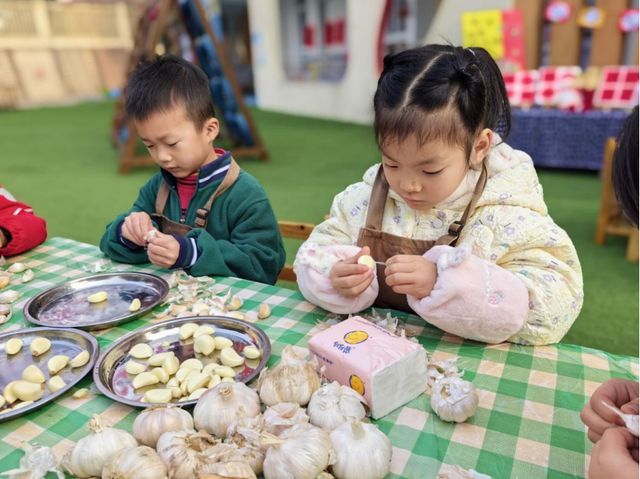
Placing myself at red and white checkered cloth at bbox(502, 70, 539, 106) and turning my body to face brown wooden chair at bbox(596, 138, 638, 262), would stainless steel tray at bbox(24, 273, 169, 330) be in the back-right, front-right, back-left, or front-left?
front-right

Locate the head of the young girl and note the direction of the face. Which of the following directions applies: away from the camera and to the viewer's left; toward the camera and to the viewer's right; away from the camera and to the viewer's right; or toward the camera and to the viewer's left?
toward the camera and to the viewer's left

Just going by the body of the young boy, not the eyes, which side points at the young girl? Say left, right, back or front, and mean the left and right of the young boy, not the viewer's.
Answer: left

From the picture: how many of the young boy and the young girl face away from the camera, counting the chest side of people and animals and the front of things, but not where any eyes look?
0

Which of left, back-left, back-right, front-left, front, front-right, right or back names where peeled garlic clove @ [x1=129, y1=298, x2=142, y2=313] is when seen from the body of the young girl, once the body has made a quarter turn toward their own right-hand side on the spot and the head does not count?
front-left

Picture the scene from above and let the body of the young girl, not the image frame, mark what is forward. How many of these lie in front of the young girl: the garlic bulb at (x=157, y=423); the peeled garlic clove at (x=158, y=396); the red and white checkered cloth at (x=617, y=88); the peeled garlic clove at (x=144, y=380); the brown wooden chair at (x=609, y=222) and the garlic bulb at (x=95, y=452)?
4

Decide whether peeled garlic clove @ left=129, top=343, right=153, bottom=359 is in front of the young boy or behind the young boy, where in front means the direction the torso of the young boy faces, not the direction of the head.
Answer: in front

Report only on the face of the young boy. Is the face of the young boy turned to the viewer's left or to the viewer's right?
to the viewer's left

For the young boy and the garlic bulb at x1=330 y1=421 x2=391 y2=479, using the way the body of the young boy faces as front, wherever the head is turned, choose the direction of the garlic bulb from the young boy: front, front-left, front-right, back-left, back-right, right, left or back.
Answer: front-left

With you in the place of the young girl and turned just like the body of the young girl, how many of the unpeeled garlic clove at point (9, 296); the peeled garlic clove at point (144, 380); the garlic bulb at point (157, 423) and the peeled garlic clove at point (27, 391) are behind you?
0

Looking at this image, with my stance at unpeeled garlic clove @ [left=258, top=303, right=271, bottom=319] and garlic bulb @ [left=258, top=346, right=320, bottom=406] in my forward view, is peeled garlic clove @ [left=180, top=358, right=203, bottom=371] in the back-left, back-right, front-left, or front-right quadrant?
front-right

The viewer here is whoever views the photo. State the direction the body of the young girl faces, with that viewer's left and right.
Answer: facing the viewer and to the left of the viewer
